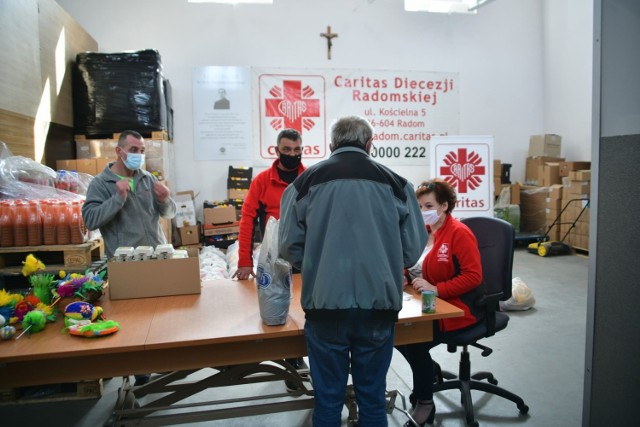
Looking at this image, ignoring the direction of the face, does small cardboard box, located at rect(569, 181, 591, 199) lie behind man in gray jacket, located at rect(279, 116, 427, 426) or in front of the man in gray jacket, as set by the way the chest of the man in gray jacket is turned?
in front

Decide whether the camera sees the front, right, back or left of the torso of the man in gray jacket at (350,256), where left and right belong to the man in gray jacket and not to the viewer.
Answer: back

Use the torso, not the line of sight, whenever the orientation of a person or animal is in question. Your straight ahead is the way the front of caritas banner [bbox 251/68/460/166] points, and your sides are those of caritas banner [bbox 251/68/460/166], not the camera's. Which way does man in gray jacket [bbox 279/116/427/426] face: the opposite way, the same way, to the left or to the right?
the opposite way

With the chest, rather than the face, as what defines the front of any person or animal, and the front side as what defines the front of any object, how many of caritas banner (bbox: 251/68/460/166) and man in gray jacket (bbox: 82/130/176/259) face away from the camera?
0

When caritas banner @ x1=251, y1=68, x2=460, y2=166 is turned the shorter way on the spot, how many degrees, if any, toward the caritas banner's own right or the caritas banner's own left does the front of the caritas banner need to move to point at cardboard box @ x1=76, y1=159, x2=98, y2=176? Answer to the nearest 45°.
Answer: approximately 45° to the caritas banner's own right

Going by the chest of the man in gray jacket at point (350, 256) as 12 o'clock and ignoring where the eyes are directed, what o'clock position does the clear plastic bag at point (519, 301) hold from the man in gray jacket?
The clear plastic bag is roughly at 1 o'clock from the man in gray jacket.

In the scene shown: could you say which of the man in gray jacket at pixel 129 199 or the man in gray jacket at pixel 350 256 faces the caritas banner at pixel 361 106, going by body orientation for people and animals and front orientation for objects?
the man in gray jacket at pixel 350 256

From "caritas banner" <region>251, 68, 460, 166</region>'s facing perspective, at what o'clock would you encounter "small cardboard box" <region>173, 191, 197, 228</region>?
The small cardboard box is roughly at 2 o'clock from the caritas banner.

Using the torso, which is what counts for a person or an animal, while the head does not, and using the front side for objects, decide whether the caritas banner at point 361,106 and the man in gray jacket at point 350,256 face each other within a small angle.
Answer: yes

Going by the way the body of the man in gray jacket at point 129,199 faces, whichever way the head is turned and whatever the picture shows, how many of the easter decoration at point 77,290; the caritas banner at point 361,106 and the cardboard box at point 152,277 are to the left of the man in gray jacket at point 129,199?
1

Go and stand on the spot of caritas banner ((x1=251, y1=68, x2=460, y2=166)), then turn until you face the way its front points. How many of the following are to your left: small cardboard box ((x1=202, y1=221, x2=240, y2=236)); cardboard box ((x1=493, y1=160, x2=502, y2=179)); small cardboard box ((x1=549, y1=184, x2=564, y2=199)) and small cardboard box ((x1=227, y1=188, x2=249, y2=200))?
2

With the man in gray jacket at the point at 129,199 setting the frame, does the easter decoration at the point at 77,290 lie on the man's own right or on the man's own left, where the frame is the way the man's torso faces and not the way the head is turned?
on the man's own right

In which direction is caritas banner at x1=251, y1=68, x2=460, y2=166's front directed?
toward the camera

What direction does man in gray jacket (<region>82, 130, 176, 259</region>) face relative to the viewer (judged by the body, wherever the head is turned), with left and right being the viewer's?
facing the viewer and to the right of the viewer

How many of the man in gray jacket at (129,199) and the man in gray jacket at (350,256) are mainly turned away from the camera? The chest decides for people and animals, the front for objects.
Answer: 1
